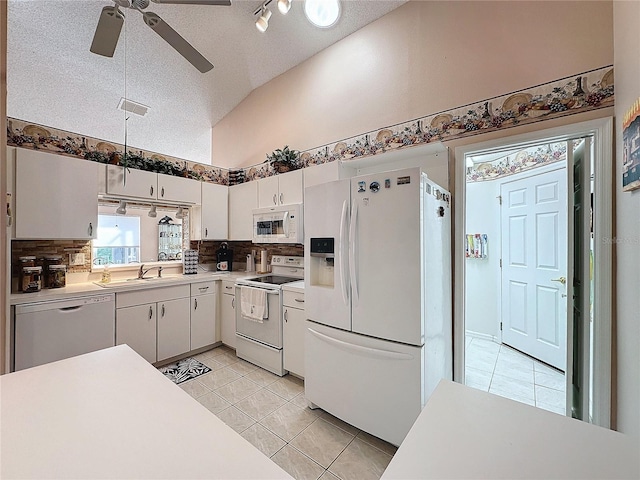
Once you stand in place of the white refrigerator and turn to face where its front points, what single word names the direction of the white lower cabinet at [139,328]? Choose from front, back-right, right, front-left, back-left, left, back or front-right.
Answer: front-right

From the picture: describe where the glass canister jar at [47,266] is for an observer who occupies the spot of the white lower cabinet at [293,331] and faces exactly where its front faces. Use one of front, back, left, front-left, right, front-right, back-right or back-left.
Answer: front-right

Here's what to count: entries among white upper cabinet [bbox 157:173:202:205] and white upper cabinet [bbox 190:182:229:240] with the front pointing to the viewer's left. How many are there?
0

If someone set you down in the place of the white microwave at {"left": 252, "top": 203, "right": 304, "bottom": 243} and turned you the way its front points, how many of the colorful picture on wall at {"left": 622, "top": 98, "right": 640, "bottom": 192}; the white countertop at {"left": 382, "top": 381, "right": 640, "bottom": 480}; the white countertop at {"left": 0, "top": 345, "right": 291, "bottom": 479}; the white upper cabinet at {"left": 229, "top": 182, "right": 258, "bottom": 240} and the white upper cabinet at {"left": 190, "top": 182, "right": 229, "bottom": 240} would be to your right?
2

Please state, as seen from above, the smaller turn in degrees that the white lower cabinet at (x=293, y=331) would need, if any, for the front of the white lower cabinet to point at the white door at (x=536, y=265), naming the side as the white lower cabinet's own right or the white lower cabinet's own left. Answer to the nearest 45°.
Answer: approximately 135° to the white lower cabinet's own left

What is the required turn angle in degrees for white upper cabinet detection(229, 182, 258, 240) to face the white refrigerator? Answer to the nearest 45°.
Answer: approximately 90° to its left

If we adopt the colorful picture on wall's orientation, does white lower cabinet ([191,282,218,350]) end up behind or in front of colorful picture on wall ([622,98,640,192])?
in front

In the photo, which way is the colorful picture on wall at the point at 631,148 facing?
to the viewer's left

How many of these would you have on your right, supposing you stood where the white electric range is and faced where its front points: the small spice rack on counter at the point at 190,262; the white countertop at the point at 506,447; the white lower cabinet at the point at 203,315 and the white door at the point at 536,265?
2

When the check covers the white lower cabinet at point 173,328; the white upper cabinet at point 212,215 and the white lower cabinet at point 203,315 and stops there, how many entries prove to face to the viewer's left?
0

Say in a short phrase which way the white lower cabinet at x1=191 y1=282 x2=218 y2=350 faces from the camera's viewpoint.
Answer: facing the viewer and to the right of the viewer

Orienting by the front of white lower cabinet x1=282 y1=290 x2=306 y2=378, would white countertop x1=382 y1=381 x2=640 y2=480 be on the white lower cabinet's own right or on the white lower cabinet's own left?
on the white lower cabinet's own left

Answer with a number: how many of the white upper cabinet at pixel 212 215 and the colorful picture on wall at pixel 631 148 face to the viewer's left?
1
